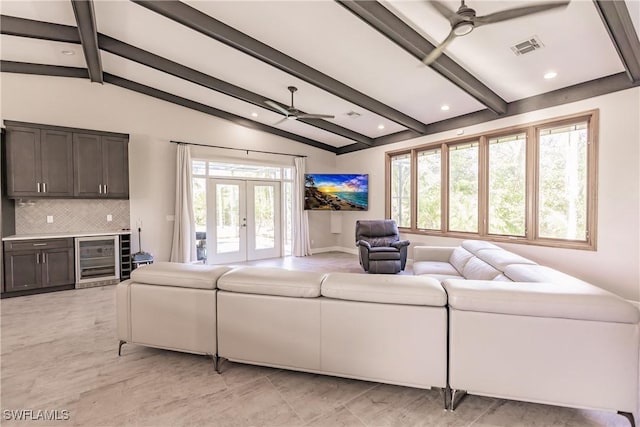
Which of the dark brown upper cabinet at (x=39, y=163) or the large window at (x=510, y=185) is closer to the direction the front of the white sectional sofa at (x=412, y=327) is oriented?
the large window

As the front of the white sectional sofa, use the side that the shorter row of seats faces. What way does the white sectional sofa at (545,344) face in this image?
to the viewer's left

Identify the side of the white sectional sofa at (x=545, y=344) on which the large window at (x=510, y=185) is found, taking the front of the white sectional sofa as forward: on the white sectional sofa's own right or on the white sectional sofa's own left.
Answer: on the white sectional sofa's own right

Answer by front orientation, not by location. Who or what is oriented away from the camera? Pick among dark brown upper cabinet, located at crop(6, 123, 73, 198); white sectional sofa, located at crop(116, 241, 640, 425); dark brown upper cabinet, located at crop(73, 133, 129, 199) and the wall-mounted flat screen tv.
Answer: the white sectional sofa

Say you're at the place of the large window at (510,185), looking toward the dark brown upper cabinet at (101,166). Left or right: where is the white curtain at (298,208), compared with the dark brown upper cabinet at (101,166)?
right

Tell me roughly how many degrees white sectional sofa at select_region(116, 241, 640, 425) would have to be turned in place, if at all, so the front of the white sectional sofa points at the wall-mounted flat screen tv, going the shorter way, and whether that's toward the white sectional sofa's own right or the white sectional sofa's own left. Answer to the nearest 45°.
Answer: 0° — it already faces it

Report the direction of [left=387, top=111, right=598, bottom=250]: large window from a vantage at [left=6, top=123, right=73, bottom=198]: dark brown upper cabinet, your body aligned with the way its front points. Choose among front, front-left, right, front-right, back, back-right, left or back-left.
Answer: front-left

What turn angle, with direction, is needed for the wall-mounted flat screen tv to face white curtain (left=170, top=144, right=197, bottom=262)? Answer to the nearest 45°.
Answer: approximately 45° to its right

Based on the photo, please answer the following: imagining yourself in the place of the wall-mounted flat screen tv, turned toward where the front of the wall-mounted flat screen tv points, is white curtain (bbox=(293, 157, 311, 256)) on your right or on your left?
on your right

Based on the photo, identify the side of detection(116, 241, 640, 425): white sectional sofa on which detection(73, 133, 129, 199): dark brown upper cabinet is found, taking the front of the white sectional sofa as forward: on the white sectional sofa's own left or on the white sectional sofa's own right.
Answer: on the white sectional sofa's own left

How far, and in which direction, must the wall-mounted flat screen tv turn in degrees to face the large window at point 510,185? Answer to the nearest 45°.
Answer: approximately 45° to its left

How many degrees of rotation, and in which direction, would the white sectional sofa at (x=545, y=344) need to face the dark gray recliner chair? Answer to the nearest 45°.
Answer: approximately 45° to its right
